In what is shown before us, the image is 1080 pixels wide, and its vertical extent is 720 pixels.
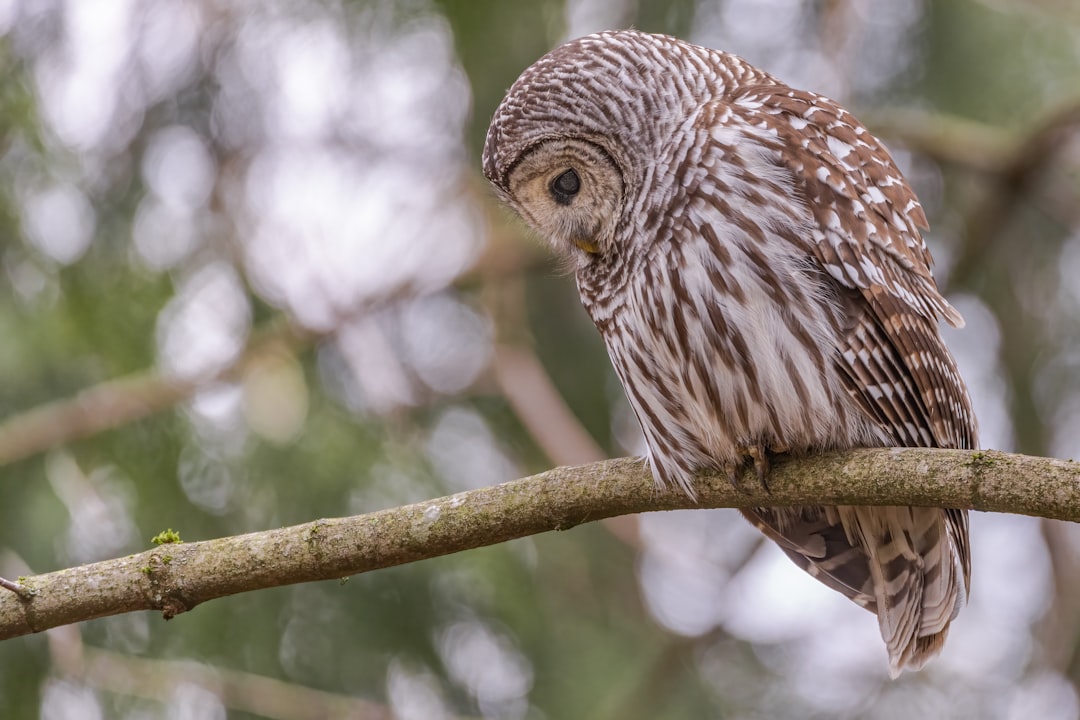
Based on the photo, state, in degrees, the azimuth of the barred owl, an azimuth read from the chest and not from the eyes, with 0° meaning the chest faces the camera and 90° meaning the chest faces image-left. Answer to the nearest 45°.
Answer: approximately 45°
